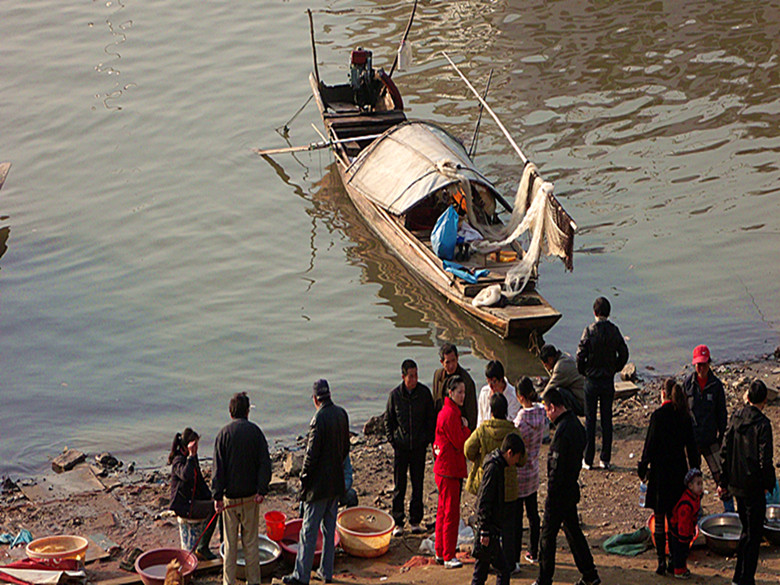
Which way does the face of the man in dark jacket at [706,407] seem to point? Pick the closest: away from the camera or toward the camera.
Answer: toward the camera

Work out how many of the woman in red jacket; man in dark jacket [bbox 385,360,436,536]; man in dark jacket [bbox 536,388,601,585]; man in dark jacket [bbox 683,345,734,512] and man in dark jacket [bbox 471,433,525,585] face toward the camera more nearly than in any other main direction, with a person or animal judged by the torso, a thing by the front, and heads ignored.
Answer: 2

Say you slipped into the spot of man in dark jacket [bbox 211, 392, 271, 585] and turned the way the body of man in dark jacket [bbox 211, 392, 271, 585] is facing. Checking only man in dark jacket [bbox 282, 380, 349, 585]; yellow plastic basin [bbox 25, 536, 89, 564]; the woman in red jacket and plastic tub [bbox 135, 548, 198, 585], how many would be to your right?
2

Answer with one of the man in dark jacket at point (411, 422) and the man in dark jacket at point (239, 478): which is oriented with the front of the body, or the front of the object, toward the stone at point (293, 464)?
the man in dark jacket at point (239, 478)

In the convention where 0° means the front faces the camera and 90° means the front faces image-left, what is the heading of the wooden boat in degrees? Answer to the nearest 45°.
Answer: approximately 315°

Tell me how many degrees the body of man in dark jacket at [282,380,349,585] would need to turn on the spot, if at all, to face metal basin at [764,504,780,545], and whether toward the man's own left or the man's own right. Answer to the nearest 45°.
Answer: approximately 135° to the man's own right

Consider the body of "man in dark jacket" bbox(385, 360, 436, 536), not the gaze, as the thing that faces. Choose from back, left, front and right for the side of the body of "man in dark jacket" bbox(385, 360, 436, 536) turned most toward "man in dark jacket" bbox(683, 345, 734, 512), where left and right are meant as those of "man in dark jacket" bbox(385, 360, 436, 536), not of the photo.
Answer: left

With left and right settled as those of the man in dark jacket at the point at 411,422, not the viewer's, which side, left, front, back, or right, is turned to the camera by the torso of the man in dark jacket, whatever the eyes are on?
front

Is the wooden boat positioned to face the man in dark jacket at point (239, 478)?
no

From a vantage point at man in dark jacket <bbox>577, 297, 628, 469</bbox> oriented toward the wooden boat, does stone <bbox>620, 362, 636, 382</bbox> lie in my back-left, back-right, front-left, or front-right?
front-right

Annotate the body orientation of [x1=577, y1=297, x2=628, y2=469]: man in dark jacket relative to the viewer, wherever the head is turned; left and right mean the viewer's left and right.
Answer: facing away from the viewer

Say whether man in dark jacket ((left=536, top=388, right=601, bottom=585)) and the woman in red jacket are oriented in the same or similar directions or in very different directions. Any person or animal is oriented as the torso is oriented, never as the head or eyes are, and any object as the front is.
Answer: very different directions
